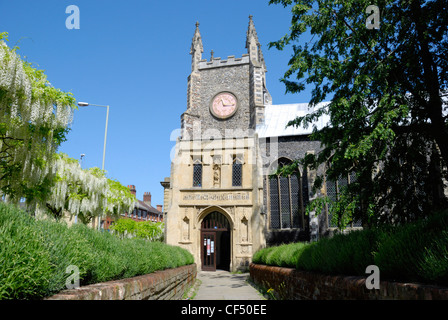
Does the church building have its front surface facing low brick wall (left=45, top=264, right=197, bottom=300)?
yes

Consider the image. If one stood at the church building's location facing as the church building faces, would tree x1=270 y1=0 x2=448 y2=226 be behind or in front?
in front

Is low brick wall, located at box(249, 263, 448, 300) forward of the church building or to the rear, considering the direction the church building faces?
forward

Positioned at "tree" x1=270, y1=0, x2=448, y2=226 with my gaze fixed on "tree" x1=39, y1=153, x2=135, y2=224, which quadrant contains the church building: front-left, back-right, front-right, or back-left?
front-right

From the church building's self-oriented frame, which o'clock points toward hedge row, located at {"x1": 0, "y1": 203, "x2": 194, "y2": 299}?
The hedge row is roughly at 12 o'clock from the church building.

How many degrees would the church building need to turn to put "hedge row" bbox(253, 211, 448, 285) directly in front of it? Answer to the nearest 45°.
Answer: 0° — it already faces it

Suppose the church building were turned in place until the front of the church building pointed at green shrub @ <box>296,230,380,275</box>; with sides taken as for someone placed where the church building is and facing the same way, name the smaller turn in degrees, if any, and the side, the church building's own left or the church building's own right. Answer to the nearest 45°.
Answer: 0° — it already faces it

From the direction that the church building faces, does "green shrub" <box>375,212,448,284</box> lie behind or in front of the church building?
in front
